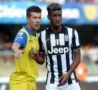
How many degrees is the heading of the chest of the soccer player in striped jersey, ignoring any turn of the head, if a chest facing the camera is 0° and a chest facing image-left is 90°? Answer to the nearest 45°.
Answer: approximately 0°
